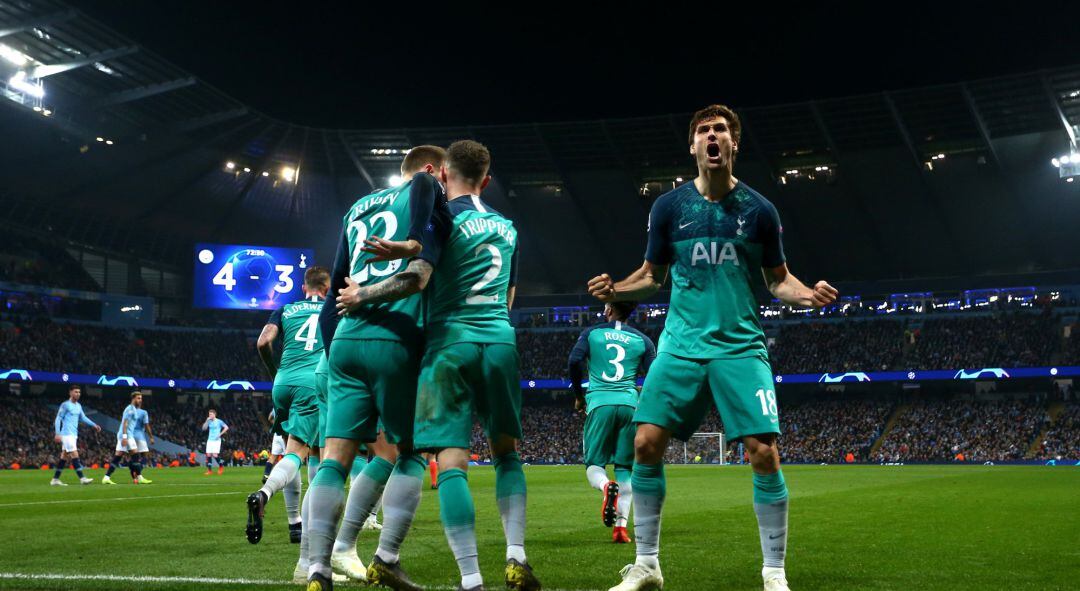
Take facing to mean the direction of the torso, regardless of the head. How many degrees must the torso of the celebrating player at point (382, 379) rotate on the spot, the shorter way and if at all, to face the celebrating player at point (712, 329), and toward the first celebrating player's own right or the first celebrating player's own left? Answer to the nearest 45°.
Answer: approximately 45° to the first celebrating player's own right

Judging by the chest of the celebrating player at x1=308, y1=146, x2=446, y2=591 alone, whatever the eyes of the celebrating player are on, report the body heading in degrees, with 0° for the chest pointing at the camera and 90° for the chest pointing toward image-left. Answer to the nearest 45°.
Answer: approximately 225°

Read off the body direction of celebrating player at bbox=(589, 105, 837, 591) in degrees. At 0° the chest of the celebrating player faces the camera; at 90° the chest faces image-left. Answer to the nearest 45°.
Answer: approximately 0°

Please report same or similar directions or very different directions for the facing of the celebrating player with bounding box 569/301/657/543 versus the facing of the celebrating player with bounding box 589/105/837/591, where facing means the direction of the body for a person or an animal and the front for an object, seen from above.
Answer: very different directions

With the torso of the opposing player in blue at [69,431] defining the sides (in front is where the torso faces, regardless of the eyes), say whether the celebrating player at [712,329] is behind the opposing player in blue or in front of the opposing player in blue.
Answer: in front

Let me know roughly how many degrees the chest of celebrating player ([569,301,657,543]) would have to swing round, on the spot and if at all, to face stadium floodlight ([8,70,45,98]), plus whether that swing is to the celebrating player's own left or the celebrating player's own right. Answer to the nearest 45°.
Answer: approximately 45° to the celebrating player's own left

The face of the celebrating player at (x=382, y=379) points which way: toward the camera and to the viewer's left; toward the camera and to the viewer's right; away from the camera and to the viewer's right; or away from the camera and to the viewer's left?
away from the camera and to the viewer's right

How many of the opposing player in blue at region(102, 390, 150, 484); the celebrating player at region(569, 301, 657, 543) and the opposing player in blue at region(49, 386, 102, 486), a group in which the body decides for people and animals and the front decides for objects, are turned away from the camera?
1

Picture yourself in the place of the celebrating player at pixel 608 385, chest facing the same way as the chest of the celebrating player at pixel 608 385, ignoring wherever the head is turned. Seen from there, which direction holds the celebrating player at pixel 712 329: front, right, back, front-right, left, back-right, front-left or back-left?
back

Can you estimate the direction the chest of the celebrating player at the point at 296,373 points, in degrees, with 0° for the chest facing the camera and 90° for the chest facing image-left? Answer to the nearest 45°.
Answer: approximately 225°

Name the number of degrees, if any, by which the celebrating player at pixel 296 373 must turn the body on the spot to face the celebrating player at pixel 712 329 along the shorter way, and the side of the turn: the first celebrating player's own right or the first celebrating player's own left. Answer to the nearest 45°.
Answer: approximately 90° to the first celebrating player's own right

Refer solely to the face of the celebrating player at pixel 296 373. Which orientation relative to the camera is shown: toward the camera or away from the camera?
away from the camera
